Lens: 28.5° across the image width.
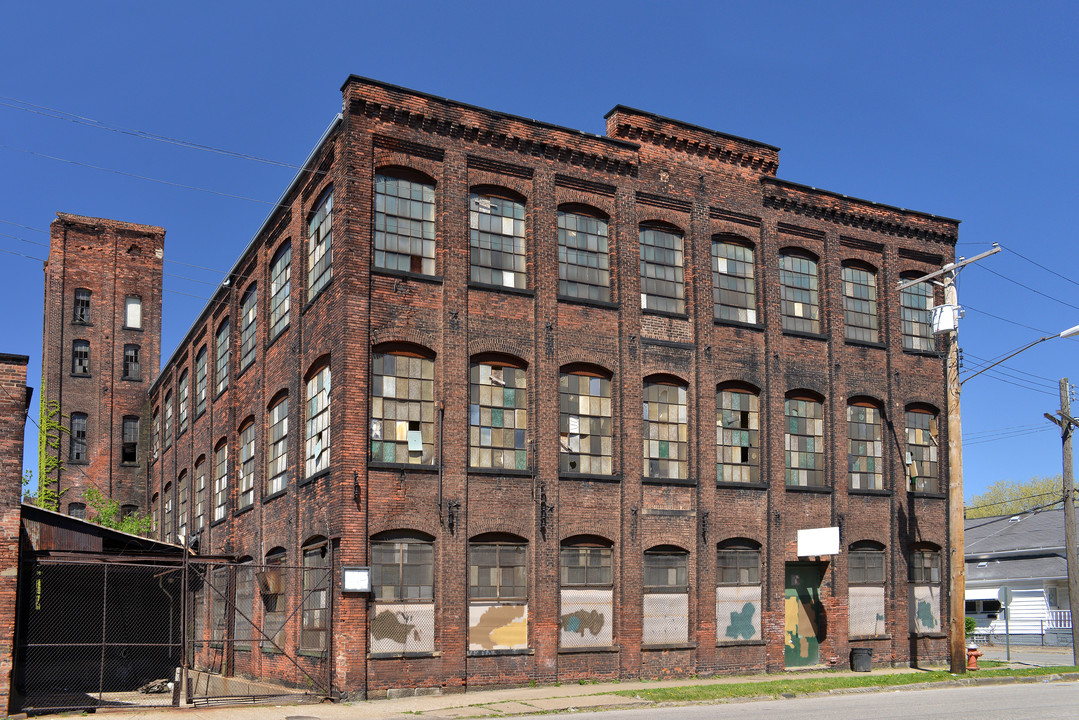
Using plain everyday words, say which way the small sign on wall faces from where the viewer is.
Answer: facing the viewer

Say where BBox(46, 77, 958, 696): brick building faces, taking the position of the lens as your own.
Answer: facing the viewer and to the right of the viewer

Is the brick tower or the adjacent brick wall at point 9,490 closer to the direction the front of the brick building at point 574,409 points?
the adjacent brick wall

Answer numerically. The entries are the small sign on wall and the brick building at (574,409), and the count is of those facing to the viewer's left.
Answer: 0
